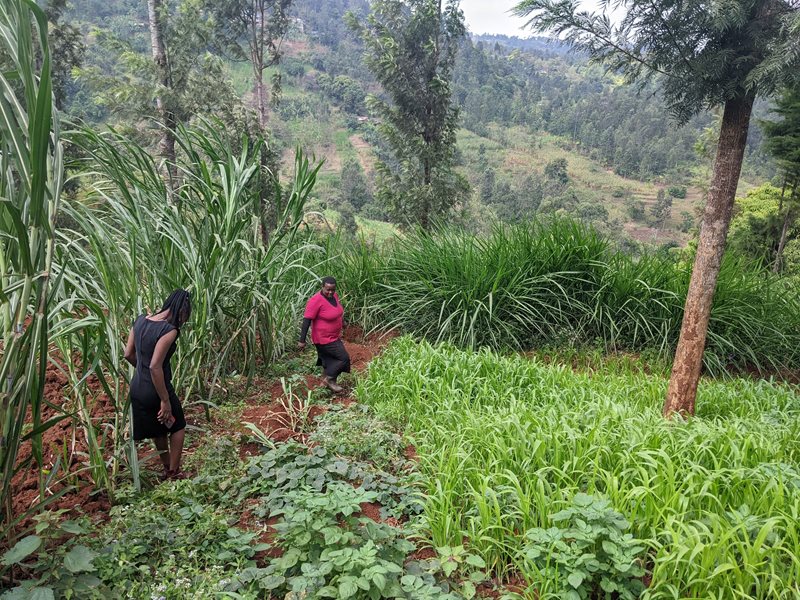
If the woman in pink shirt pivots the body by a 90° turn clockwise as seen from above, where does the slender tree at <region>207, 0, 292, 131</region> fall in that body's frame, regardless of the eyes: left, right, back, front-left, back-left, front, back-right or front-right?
back-right

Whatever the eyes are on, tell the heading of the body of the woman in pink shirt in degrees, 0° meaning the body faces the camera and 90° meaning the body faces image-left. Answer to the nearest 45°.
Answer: approximately 315°

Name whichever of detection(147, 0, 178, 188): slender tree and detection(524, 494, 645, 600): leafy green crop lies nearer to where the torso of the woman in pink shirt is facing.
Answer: the leafy green crop

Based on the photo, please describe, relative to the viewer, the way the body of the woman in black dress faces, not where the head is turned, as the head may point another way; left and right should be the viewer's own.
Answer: facing away from the viewer and to the right of the viewer

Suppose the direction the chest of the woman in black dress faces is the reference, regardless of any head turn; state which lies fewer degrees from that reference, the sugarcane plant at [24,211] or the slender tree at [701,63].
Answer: the slender tree

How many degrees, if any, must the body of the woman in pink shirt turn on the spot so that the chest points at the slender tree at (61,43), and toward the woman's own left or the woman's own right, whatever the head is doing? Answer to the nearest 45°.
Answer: approximately 180°

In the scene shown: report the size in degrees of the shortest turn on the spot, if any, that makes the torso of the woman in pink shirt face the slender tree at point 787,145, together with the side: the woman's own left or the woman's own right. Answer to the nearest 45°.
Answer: approximately 90° to the woman's own left

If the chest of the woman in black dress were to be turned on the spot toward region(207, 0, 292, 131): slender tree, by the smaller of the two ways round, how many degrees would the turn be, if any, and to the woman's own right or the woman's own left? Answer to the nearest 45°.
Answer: approximately 45° to the woman's own left

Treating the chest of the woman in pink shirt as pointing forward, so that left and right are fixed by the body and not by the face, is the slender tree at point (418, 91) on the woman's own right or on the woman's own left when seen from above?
on the woman's own left

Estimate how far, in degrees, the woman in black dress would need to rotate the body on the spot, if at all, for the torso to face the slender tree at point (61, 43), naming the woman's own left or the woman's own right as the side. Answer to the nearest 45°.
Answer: approximately 45° to the woman's own left

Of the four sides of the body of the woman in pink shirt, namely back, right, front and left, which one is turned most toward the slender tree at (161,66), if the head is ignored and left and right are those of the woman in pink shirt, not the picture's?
back
